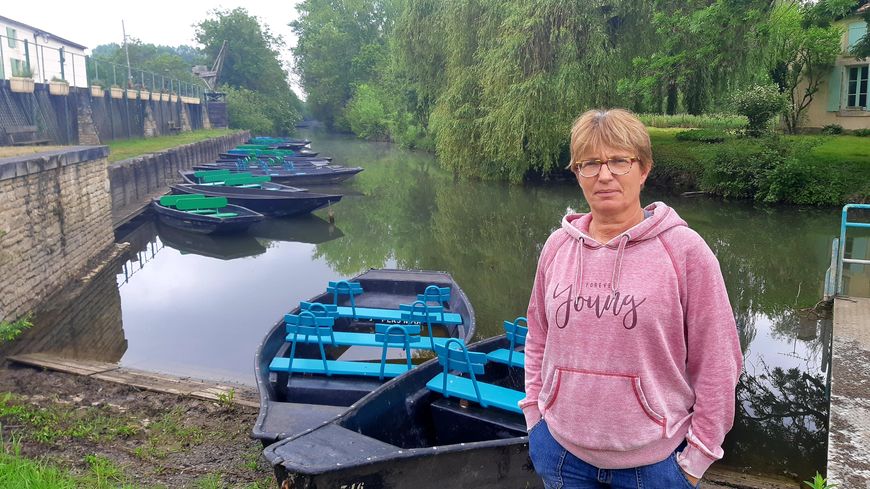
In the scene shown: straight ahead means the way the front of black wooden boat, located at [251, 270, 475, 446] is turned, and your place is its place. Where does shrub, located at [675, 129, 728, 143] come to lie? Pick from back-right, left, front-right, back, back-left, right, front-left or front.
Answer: back

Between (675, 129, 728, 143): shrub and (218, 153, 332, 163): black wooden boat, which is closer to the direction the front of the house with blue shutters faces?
the shrub

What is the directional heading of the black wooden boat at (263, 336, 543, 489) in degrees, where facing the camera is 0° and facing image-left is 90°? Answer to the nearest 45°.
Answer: approximately 45°

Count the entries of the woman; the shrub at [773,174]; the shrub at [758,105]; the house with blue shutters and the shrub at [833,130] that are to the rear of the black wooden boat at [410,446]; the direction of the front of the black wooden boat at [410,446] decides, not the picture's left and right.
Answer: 4

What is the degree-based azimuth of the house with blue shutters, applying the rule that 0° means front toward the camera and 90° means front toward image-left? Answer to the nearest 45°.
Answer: approximately 45°

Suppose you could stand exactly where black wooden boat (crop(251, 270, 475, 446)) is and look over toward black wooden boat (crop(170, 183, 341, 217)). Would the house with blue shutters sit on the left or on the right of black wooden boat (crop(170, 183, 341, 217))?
right
